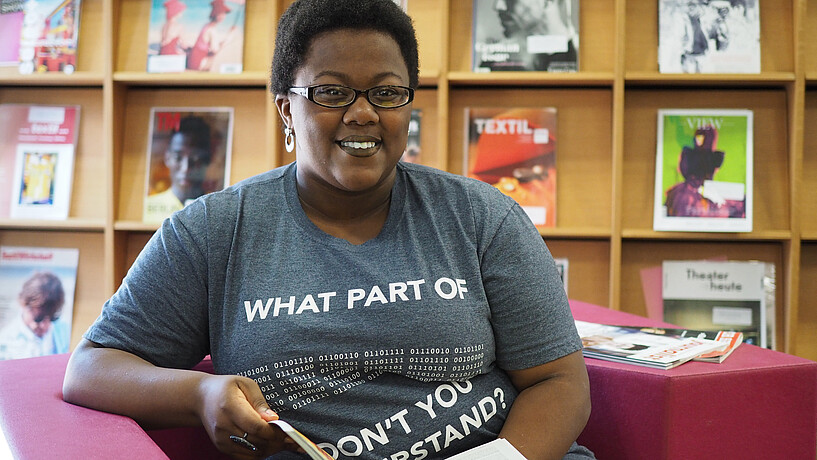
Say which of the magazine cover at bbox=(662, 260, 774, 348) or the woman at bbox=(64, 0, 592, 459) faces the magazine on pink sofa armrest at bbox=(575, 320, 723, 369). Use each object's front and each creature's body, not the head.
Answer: the magazine cover

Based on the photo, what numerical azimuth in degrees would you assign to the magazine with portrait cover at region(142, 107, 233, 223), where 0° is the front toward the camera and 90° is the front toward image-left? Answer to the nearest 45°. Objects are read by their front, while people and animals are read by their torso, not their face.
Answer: approximately 0°

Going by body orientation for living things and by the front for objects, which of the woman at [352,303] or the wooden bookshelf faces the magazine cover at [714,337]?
the wooden bookshelf

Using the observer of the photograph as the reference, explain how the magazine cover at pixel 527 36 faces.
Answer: facing the viewer

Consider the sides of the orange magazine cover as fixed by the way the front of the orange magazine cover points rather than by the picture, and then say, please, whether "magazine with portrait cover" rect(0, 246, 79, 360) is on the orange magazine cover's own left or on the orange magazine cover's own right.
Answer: on the orange magazine cover's own right

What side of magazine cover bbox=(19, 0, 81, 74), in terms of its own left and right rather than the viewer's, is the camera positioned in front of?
front

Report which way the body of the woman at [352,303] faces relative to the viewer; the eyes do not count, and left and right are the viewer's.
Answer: facing the viewer

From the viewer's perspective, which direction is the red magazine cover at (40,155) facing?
toward the camera
